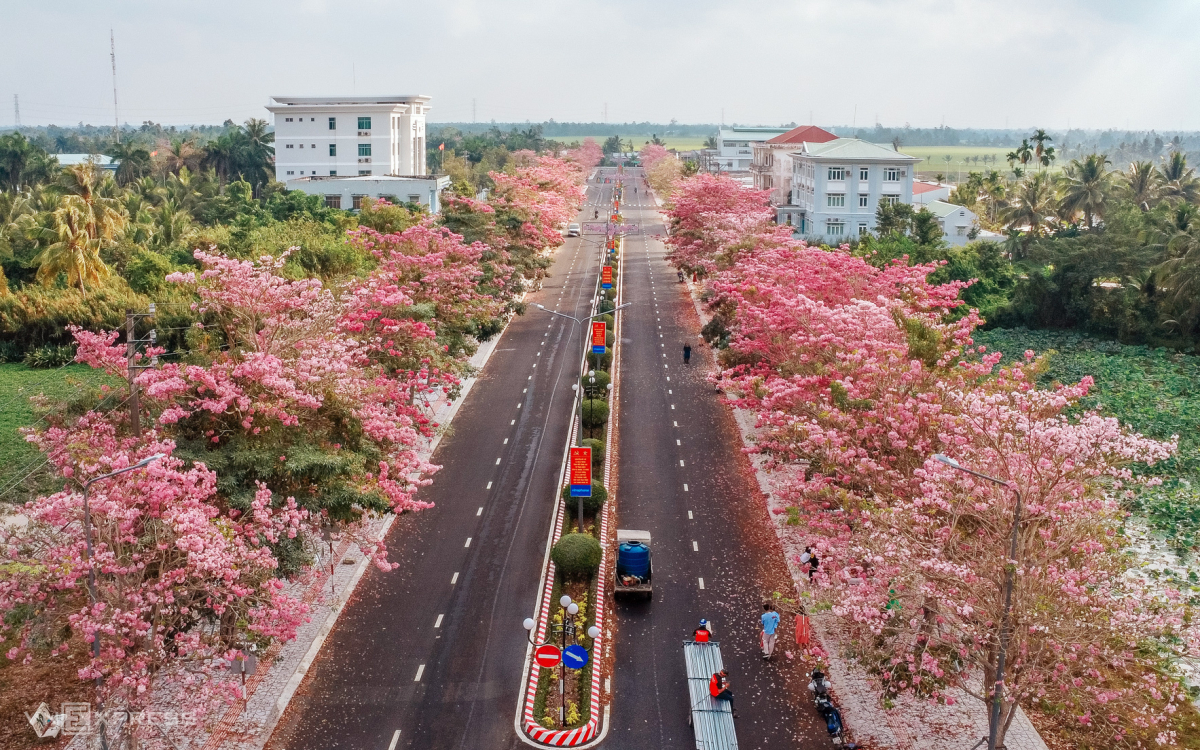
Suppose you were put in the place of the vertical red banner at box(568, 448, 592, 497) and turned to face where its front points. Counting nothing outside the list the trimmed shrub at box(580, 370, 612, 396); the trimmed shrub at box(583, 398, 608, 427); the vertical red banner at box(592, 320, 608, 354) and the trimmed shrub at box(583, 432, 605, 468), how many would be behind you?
4

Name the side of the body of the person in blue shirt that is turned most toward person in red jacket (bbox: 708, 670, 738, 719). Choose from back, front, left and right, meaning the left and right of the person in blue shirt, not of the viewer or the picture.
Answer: back

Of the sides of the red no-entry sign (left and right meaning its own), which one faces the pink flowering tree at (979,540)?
left

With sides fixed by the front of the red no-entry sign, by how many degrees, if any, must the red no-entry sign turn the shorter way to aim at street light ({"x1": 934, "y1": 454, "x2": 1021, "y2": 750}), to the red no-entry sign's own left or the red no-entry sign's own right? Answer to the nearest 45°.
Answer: approximately 45° to the red no-entry sign's own left

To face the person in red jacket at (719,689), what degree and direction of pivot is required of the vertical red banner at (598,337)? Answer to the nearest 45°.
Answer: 0° — it already faces them

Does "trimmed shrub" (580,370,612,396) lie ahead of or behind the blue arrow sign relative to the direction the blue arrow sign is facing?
behind

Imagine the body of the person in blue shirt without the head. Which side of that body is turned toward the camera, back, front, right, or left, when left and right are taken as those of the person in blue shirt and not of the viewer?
back

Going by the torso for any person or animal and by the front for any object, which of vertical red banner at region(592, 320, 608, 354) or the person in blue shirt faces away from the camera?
the person in blue shirt

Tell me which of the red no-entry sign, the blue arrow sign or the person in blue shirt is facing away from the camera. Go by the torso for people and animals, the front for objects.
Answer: the person in blue shirt
